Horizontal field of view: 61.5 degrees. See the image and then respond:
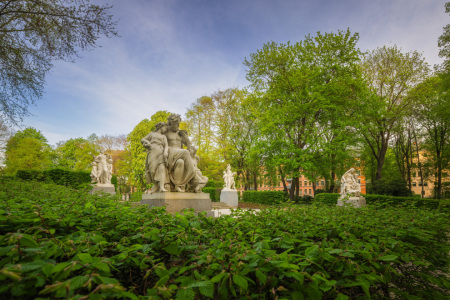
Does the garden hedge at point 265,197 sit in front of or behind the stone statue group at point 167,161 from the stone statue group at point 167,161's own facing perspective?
behind

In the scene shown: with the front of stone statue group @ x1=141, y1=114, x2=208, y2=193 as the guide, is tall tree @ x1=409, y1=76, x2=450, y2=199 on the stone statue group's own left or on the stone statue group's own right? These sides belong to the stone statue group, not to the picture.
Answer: on the stone statue group's own left

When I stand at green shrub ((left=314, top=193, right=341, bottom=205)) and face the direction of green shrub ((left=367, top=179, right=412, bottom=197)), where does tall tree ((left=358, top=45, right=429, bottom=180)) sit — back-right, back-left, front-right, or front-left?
front-left

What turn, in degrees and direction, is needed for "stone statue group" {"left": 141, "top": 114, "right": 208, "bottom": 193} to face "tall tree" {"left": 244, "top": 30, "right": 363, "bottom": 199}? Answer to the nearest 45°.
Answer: approximately 135° to its left

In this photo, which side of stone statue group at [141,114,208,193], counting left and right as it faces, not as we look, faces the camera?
front

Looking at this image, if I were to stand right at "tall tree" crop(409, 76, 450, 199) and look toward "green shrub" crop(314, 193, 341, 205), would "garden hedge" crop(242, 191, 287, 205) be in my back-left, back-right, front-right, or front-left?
front-right

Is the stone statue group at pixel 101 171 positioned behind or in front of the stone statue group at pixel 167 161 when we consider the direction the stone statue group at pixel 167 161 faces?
behind

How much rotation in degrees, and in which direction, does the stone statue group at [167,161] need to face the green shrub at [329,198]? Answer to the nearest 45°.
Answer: approximately 135° to its left
